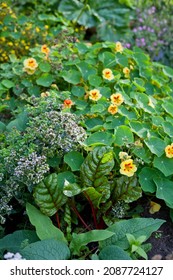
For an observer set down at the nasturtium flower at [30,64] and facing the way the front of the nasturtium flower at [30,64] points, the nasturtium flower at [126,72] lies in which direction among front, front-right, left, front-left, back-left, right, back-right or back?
left

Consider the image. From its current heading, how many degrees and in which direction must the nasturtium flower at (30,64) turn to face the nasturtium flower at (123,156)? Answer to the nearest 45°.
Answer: approximately 45° to its left

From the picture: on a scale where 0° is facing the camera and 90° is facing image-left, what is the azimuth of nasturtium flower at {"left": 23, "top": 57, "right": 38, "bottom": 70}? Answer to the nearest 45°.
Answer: approximately 0°
